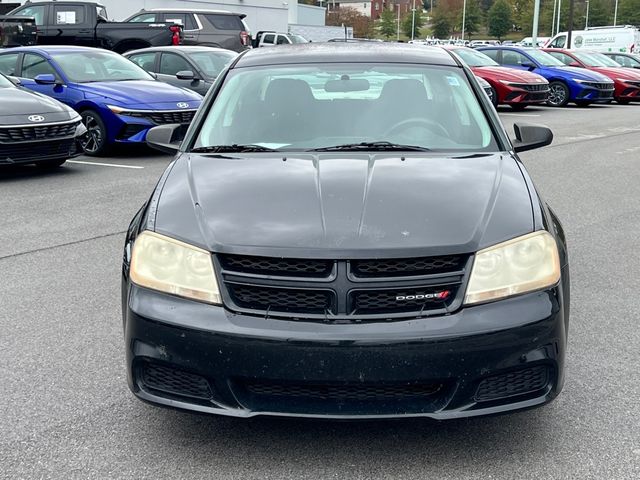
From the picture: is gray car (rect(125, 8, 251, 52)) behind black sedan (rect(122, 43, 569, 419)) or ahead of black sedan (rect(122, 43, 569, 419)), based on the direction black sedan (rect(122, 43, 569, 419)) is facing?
behind

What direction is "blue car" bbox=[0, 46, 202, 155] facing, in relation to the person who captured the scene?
facing the viewer and to the right of the viewer

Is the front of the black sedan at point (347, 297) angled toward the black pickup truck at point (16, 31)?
no

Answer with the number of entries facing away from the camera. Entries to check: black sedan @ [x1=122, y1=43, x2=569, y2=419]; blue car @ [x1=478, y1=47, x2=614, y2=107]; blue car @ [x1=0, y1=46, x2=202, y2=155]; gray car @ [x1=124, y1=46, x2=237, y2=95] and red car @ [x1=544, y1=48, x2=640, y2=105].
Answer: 0

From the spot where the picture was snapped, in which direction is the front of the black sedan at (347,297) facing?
facing the viewer

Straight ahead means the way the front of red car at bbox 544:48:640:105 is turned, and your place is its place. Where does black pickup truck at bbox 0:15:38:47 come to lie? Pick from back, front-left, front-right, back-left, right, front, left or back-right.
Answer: right

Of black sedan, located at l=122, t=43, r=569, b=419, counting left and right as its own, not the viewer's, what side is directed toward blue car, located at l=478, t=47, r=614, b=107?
back

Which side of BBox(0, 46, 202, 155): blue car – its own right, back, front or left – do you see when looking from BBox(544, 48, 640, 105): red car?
left

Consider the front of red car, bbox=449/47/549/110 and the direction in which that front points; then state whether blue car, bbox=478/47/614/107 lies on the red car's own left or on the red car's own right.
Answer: on the red car's own left

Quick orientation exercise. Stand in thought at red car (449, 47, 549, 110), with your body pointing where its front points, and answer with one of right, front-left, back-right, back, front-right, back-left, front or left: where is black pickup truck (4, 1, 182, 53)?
back-right

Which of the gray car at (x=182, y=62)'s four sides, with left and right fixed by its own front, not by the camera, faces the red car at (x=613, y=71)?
left

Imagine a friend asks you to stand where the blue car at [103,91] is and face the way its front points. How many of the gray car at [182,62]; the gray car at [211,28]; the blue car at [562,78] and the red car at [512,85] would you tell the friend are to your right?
0

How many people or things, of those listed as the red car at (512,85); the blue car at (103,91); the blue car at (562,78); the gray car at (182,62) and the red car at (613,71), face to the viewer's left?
0

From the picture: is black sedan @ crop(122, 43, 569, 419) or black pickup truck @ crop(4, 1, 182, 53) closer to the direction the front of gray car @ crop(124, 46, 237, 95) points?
the black sedan

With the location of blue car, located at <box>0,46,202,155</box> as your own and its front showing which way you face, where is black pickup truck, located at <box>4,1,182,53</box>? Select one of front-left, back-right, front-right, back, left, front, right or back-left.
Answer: back-left

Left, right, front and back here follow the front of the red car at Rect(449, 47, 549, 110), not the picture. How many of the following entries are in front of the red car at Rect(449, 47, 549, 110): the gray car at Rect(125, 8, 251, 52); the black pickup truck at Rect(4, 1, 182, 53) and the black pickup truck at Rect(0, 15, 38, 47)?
0

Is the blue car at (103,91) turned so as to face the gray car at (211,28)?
no

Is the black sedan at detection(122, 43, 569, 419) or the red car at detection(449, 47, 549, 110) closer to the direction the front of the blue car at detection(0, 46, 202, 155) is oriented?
the black sedan

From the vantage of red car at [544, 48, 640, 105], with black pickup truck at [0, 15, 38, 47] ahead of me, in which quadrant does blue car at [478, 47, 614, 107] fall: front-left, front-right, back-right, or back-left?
front-left
